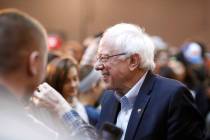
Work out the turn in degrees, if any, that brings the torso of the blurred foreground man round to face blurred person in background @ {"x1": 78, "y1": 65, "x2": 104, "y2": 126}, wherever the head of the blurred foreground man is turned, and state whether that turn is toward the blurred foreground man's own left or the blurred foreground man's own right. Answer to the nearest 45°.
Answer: approximately 45° to the blurred foreground man's own left

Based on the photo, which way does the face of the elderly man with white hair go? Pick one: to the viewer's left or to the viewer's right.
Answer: to the viewer's left

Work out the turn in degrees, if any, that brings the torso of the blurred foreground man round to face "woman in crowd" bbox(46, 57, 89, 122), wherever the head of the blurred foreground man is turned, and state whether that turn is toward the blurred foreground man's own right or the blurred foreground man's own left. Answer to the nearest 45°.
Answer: approximately 45° to the blurred foreground man's own left

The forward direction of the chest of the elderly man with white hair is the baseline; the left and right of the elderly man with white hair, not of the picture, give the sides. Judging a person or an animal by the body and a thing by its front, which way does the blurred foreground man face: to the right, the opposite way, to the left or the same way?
the opposite way

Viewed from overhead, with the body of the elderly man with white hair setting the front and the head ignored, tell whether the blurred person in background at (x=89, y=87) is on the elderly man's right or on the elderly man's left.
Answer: on the elderly man's right

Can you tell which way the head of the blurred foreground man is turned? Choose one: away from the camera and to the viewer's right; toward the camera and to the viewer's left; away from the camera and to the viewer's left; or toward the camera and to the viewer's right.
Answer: away from the camera and to the viewer's right

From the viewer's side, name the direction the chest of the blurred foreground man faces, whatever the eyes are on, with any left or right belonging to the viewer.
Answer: facing away from the viewer and to the right of the viewer
